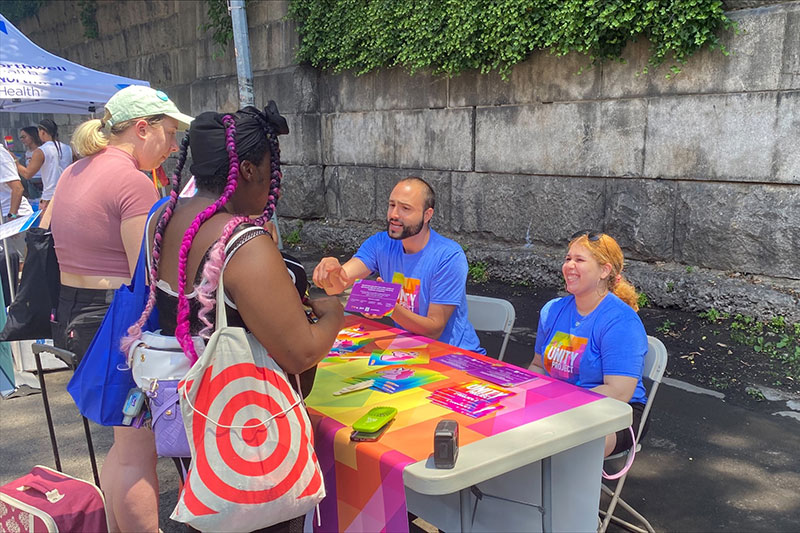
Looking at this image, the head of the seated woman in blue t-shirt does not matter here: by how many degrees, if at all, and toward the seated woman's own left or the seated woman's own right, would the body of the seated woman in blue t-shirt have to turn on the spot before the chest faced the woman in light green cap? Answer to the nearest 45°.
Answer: approximately 45° to the seated woman's own right

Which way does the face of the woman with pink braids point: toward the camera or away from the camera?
away from the camera

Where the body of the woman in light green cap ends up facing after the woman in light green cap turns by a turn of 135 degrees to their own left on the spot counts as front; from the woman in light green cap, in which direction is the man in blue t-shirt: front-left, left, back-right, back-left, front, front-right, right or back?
back

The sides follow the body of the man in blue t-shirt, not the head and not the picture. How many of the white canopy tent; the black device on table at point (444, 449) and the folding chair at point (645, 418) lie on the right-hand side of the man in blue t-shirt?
1

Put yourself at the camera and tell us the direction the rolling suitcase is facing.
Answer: facing the viewer and to the left of the viewer

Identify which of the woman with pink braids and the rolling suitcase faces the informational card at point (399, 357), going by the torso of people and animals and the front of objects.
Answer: the woman with pink braids

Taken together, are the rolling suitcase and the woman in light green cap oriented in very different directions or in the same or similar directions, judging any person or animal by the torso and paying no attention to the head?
very different directions

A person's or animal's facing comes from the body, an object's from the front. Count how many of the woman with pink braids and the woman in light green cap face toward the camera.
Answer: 0

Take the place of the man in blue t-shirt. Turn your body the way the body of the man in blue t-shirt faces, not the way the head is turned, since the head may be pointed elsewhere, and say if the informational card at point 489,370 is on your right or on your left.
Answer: on your left

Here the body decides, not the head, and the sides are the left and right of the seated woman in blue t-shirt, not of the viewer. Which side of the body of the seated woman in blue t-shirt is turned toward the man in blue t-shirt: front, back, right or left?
right

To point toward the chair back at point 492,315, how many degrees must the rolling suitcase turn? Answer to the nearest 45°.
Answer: approximately 135° to its left

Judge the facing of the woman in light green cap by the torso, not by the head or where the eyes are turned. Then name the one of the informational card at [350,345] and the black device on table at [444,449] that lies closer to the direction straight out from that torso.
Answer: the informational card

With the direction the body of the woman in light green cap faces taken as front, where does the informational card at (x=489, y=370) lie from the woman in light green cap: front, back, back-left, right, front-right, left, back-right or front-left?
right

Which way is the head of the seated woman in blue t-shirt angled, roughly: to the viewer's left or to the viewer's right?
to the viewer's left

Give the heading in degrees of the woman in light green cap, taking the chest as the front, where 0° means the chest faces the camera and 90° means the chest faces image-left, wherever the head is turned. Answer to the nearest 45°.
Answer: approximately 225°
